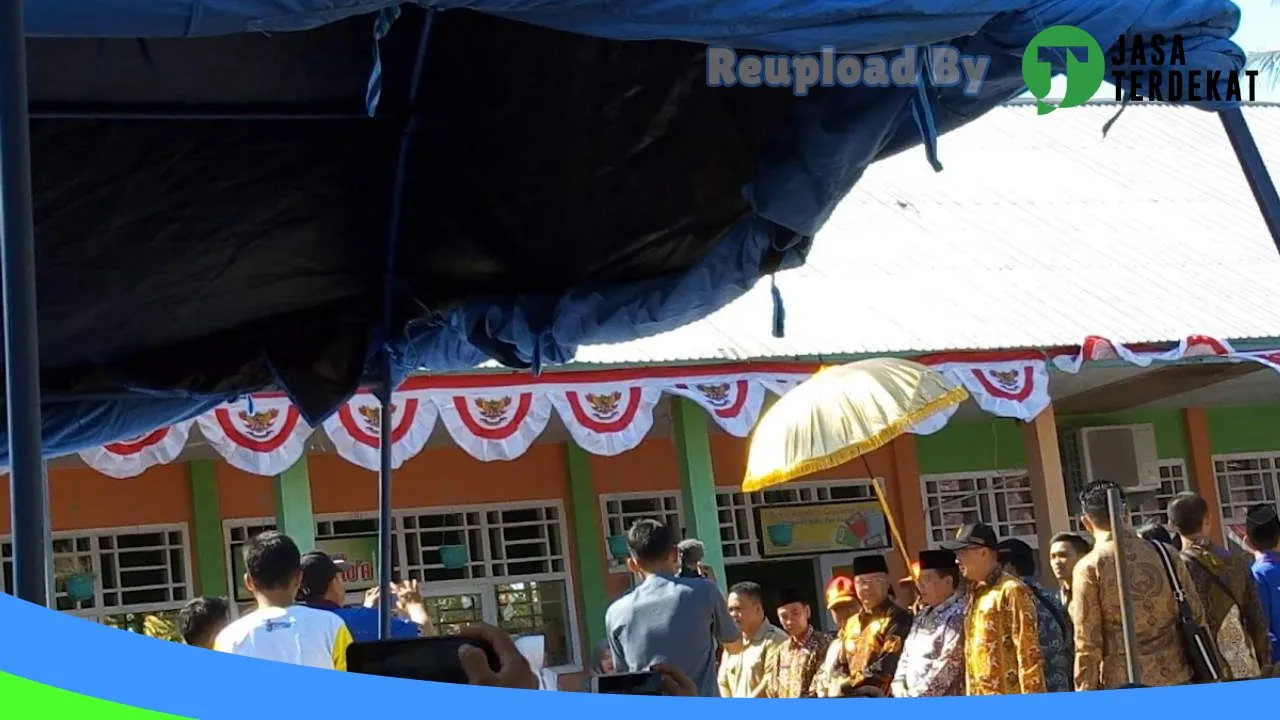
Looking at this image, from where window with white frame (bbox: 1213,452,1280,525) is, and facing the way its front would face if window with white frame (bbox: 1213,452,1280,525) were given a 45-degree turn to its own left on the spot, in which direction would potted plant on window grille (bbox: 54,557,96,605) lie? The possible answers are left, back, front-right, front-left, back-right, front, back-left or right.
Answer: right

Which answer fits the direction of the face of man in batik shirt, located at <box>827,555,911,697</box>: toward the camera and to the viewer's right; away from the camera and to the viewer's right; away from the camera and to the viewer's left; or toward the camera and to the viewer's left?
toward the camera and to the viewer's left

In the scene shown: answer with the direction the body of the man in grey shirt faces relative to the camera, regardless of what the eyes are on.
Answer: away from the camera

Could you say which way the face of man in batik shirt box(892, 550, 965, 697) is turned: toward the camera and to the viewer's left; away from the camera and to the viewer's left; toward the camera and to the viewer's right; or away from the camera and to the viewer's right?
toward the camera and to the viewer's left

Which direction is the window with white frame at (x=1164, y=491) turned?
toward the camera

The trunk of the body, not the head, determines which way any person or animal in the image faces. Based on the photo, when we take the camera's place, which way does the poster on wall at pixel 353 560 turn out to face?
facing the viewer

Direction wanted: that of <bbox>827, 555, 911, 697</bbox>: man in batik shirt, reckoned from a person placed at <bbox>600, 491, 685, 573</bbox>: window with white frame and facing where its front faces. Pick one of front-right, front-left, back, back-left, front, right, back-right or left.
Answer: front

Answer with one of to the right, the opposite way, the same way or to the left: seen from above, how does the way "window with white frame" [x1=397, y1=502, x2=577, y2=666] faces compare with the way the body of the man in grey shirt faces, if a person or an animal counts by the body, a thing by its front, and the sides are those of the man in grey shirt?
the opposite way

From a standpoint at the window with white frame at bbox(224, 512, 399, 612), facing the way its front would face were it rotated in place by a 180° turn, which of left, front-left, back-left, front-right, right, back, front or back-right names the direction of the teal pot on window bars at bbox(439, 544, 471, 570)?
right

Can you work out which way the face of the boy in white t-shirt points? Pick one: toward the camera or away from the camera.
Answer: away from the camera

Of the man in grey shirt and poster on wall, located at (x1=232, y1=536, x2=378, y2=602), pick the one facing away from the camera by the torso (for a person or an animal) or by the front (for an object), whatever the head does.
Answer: the man in grey shirt

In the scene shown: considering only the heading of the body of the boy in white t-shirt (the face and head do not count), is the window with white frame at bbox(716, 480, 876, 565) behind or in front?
in front

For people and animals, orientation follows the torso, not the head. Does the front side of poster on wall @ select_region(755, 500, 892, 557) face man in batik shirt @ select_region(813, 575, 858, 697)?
yes

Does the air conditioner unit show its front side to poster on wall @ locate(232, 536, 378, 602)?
no

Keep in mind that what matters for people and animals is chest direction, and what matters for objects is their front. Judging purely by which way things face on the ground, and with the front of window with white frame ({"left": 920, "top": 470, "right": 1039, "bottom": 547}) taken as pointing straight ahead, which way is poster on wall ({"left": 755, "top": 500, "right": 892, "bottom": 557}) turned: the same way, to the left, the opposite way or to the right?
the same way

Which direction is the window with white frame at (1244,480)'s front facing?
toward the camera

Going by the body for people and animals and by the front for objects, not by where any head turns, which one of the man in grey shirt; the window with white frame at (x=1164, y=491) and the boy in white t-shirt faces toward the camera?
the window with white frame

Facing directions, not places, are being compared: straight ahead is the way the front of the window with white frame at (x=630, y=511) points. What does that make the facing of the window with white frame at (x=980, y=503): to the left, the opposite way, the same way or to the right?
the same way
